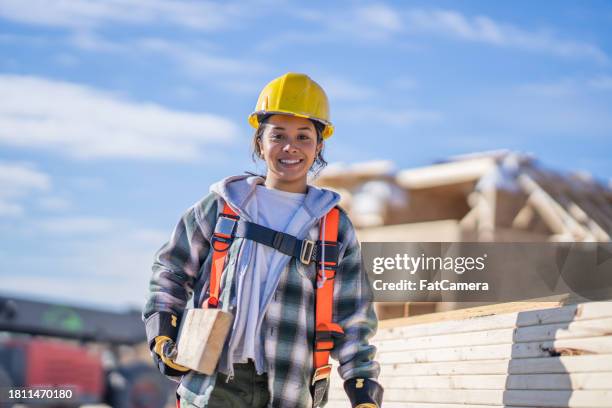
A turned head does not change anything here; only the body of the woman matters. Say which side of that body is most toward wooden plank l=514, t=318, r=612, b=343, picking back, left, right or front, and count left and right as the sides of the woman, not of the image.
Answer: left

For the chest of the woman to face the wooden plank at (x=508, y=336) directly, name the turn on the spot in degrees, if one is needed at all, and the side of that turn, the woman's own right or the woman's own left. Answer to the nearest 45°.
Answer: approximately 135° to the woman's own left

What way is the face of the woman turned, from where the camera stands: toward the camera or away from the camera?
toward the camera

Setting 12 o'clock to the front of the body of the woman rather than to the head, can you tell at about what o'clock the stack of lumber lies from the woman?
The stack of lumber is roughly at 8 o'clock from the woman.

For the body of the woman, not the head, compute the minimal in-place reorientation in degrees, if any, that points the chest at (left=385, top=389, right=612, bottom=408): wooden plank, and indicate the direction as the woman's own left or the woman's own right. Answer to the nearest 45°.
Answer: approximately 135° to the woman's own left

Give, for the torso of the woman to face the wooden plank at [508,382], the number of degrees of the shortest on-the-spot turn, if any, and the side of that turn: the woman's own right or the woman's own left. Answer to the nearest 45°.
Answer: approximately 135° to the woman's own left

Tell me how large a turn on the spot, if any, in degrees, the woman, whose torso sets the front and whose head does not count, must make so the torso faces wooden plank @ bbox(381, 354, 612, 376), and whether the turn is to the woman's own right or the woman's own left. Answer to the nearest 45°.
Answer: approximately 135° to the woman's own left

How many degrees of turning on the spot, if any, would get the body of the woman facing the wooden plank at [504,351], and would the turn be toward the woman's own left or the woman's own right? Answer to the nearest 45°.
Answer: approximately 135° to the woman's own left

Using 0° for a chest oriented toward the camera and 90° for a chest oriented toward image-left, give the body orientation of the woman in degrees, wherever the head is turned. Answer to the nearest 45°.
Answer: approximately 0°

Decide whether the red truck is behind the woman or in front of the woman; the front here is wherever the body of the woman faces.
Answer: behind
